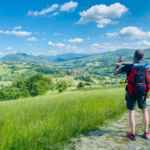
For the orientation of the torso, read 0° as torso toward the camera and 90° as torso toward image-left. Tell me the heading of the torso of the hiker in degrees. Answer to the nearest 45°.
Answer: approximately 180°
